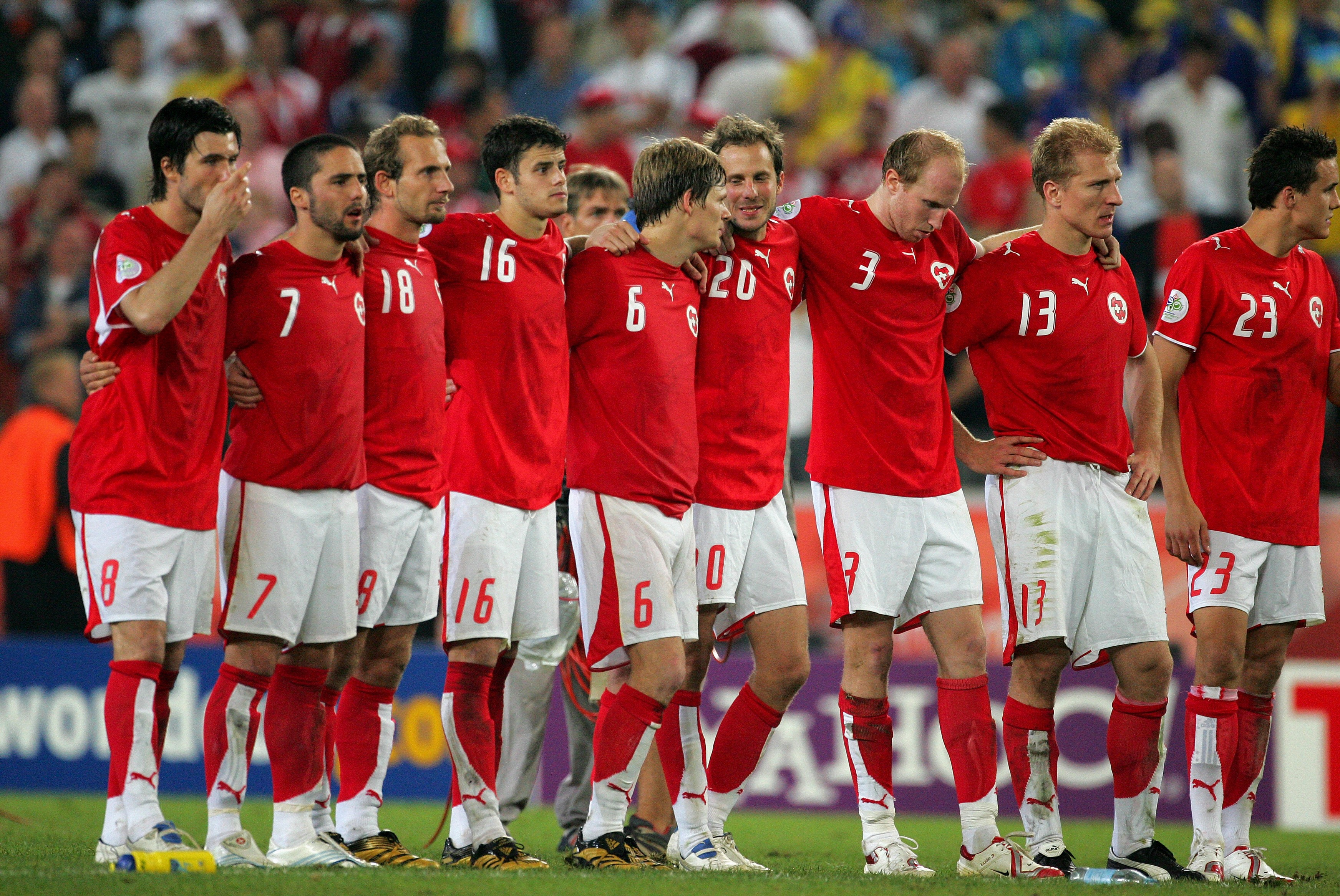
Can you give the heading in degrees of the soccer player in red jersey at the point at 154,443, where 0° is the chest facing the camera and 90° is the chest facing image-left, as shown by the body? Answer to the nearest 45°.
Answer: approximately 315°

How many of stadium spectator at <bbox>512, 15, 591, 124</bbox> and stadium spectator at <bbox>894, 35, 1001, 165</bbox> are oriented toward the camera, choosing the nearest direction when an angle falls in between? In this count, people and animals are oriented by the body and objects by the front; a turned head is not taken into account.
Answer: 2

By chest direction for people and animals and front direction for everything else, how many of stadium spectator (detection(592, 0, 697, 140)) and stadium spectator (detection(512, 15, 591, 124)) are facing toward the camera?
2

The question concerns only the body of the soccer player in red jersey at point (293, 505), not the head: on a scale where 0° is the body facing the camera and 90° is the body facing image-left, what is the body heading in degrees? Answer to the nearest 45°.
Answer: approximately 315°

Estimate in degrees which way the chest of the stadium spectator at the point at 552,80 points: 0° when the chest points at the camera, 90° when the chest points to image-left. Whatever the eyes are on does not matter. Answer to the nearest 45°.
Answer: approximately 0°

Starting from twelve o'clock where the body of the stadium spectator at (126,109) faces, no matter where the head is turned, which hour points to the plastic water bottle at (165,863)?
The plastic water bottle is roughly at 12 o'clock from the stadium spectator.

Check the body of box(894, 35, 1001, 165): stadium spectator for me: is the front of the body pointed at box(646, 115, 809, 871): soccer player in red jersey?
yes

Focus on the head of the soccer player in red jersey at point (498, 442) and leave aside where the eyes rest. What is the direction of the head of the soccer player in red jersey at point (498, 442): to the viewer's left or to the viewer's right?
to the viewer's right

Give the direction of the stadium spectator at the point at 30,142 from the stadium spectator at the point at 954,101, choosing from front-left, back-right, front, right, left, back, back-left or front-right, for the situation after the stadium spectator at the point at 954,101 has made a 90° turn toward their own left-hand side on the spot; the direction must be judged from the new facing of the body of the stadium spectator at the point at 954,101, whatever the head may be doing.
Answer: back

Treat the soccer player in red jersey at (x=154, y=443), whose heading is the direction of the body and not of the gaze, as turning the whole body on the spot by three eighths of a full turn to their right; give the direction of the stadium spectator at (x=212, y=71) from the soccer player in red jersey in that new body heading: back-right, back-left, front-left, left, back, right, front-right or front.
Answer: right

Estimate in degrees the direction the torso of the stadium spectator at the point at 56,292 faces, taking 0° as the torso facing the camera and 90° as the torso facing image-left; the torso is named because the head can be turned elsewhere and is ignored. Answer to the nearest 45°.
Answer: approximately 315°

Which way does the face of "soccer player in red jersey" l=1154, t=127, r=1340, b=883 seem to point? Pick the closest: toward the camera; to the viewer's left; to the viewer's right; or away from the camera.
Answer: to the viewer's right
